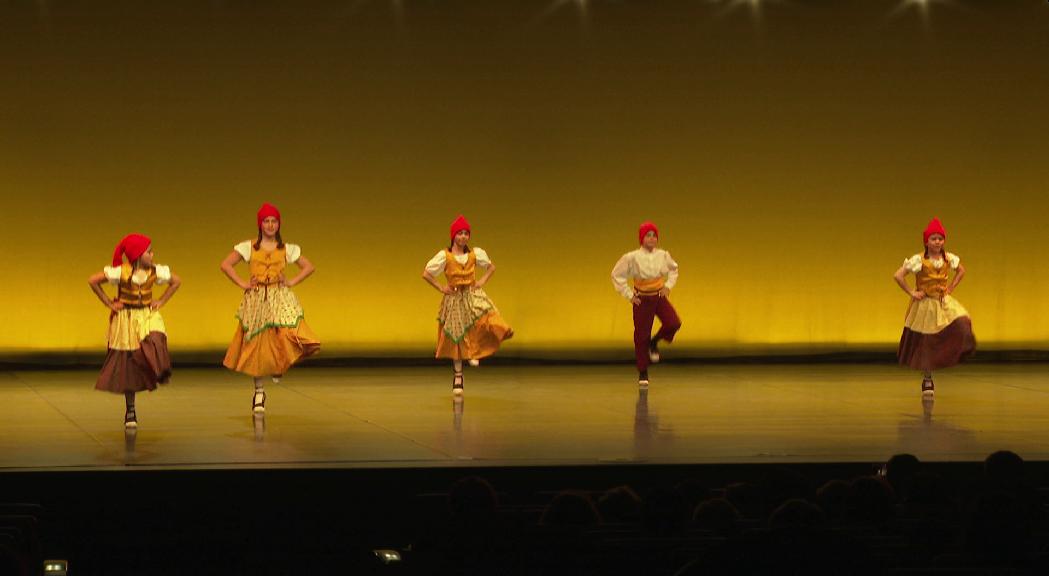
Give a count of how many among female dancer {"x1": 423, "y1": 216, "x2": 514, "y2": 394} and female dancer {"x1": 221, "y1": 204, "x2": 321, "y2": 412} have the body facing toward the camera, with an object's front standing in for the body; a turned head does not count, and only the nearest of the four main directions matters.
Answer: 2

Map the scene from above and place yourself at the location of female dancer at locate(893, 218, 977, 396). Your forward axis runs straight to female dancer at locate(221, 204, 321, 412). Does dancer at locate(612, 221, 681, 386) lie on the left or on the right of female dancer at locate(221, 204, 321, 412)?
right

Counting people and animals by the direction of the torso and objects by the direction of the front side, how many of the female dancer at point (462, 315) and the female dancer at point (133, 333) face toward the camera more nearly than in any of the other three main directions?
2

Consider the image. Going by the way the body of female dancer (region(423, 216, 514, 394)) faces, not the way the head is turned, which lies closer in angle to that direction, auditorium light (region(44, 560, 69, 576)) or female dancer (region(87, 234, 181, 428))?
the auditorium light

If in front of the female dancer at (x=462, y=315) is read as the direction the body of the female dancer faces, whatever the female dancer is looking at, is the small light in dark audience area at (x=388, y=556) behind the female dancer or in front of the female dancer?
in front

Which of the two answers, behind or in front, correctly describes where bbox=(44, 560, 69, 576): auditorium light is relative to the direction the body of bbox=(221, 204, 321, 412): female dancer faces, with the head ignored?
in front

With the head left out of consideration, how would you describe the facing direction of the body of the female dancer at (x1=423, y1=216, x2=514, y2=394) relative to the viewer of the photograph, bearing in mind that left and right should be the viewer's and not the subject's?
facing the viewer

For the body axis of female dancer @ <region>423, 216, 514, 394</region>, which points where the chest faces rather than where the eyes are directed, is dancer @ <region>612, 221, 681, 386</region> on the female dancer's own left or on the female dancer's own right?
on the female dancer's own left

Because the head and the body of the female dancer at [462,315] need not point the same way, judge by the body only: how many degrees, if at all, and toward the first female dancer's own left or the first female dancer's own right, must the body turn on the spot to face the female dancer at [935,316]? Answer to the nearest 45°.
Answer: approximately 90° to the first female dancer's own left

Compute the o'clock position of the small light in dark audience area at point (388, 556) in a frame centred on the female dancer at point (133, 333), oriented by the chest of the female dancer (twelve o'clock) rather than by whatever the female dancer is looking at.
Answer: The small light in dark audience area is roughly at 12 o'clock from the female dancer.

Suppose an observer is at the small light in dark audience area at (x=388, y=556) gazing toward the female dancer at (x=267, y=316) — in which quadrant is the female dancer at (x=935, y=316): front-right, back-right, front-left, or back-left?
front-right

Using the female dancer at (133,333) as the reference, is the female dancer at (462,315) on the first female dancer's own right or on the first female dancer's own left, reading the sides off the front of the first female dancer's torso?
on the first female dancer's own left

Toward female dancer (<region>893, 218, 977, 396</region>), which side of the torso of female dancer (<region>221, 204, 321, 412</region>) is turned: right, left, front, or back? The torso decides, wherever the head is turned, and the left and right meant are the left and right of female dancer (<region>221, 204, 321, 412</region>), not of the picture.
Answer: left

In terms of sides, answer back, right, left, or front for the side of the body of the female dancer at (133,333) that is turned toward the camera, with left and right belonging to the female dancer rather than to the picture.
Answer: front
